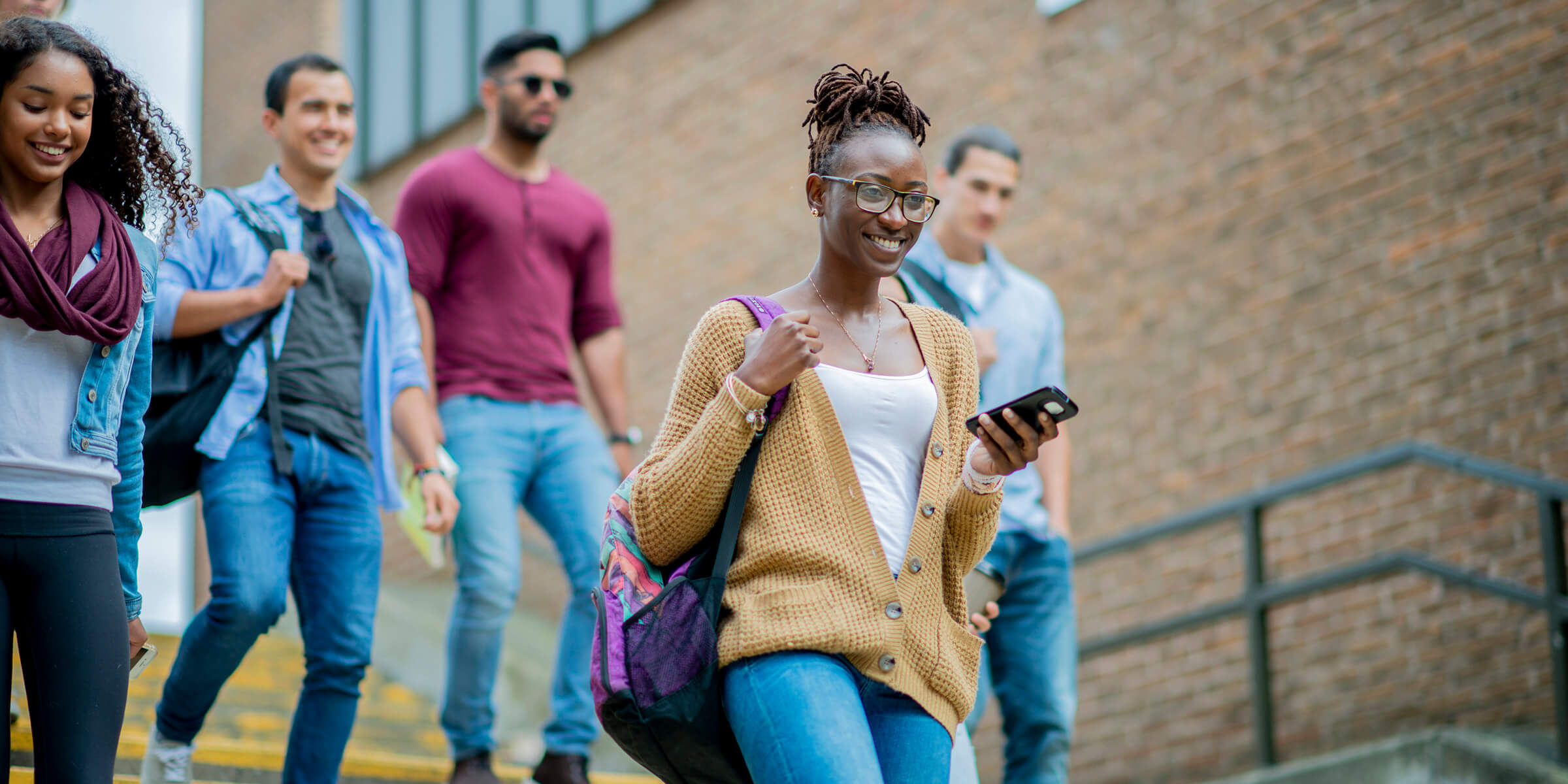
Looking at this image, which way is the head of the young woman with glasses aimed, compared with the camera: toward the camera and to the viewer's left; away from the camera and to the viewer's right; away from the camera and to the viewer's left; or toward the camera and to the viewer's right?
toward the camera and to the viewer's right

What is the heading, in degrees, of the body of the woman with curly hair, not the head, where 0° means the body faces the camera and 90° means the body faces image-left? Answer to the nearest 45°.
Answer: approximately 0°

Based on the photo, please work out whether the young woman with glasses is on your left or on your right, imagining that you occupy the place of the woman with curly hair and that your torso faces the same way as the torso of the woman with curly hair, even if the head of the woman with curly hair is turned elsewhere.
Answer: on your left

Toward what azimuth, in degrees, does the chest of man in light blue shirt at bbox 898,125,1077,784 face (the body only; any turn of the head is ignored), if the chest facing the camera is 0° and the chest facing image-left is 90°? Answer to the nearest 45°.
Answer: approximately 0°

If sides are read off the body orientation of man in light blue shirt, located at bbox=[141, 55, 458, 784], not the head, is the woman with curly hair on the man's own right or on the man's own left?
on the man's own right

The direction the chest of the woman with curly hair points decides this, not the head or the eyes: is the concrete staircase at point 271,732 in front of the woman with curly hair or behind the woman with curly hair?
behind

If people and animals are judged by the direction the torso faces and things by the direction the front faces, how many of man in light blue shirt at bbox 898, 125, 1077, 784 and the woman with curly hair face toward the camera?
2

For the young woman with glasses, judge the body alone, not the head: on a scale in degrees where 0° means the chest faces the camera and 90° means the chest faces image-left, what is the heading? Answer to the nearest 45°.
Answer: approximately 315°

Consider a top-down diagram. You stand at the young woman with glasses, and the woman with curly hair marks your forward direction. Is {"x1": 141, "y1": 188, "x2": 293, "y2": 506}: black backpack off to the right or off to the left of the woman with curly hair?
right

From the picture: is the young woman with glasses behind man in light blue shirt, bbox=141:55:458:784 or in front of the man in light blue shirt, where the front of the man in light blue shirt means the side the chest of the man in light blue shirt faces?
in front

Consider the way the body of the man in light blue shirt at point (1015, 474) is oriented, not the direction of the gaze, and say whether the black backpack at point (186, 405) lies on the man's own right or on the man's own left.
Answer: on the man's own right
